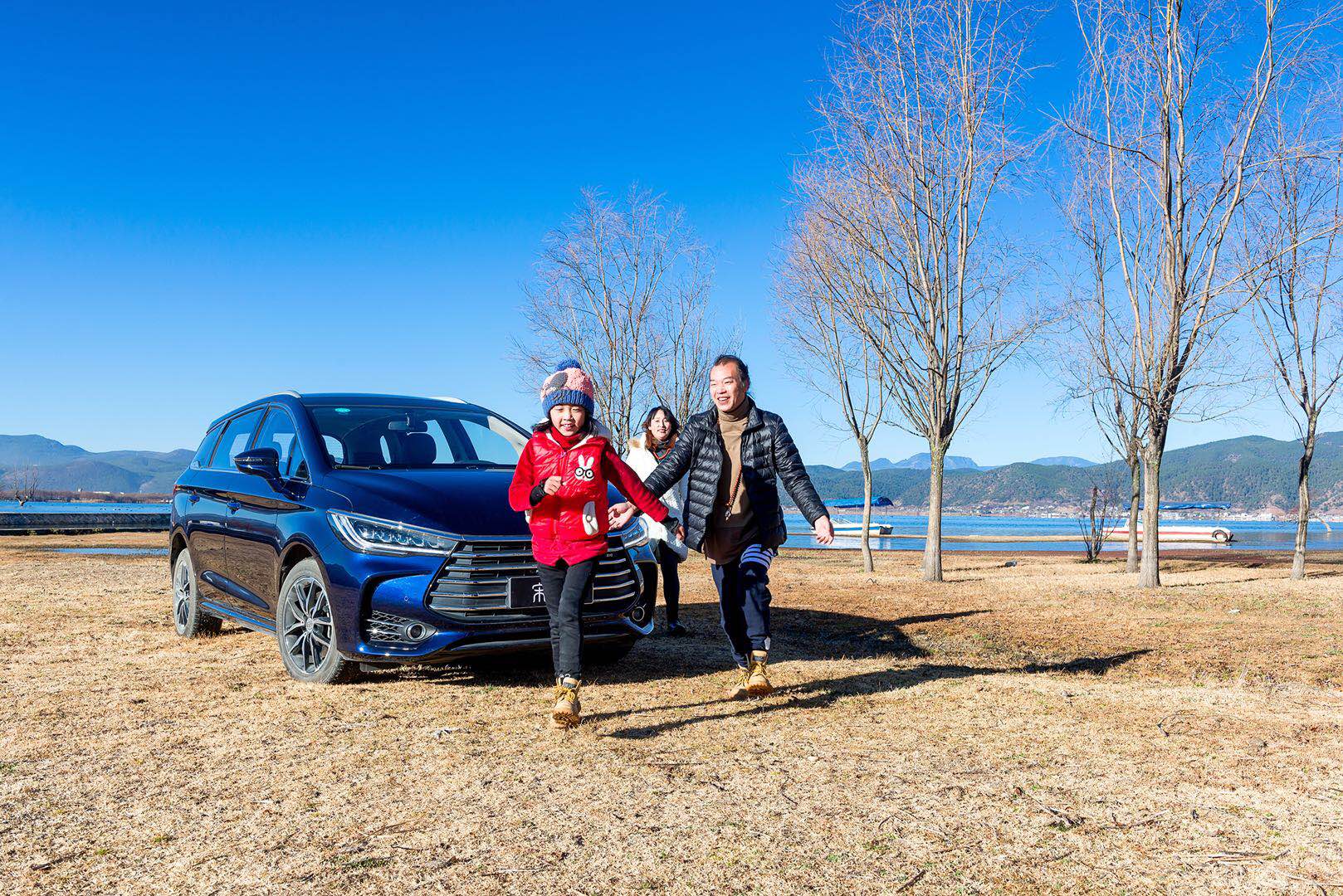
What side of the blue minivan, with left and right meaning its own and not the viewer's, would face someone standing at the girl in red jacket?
front

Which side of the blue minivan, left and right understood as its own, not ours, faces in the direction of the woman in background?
left

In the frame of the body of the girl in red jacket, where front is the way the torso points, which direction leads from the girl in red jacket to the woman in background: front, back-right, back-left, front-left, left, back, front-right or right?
back

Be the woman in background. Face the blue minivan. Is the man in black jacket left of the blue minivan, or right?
left

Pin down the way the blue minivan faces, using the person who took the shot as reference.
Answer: facing the viewer and to the right of the viewer

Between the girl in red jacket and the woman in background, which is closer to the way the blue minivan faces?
the girl in red jacket

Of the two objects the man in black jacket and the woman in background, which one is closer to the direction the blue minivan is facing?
the man in black jacket

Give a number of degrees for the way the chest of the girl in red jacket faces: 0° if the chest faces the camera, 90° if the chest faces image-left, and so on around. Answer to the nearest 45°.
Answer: approximately 0°

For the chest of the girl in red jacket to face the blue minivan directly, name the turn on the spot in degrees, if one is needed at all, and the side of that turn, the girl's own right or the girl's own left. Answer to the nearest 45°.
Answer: approximately 135° to the girl's own right

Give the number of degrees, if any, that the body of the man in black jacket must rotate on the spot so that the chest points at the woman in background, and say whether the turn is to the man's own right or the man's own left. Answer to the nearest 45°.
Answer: approximately 180°

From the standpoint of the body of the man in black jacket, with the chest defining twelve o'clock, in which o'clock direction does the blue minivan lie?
The blue minivan is roughly at 3 o'clock from the man in black jacket.

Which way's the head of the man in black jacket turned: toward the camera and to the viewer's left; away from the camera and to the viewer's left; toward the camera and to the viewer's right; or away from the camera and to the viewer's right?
toward the camera and to the viewer's left

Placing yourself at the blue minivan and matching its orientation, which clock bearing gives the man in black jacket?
The man in black jacket is roughly at 11 o'clock from the blue minivan.
